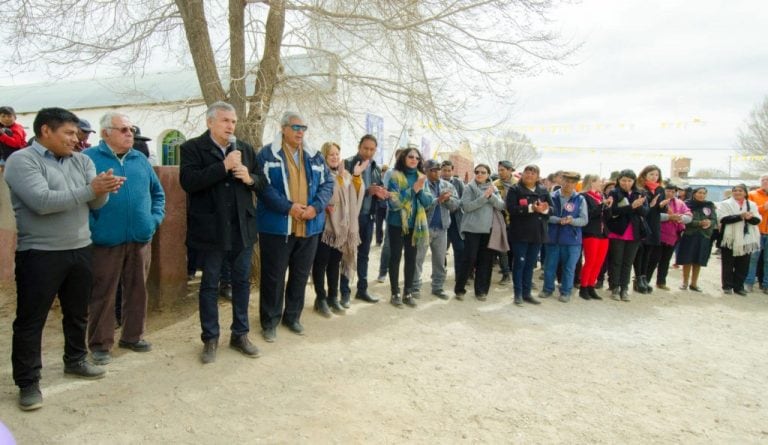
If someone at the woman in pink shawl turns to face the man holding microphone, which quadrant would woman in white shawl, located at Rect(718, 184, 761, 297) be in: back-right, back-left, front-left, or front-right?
back-left

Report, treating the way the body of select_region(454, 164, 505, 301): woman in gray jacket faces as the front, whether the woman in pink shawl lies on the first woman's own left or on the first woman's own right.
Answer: on the first woman's own left

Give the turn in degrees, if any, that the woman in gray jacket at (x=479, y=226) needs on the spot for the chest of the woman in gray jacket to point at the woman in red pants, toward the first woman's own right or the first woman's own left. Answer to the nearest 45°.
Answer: approximately 135° to the first woman's own left

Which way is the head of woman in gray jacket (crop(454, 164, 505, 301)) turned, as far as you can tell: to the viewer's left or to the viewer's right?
to the viewer's left

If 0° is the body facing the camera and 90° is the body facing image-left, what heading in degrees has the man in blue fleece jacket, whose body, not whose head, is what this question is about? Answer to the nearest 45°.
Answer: approximately 315°

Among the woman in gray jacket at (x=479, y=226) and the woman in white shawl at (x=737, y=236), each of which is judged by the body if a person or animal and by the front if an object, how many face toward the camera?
2

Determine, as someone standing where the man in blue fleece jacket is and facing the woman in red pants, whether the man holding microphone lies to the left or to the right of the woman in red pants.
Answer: right

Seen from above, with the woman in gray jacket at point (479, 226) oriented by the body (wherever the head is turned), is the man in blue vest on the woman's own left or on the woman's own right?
on the woman's own left

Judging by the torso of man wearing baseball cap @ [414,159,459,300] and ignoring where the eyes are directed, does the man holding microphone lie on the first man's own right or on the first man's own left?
on the first man's own right

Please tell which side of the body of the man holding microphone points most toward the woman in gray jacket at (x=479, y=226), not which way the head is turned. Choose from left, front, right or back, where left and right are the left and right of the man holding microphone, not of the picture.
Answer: left
